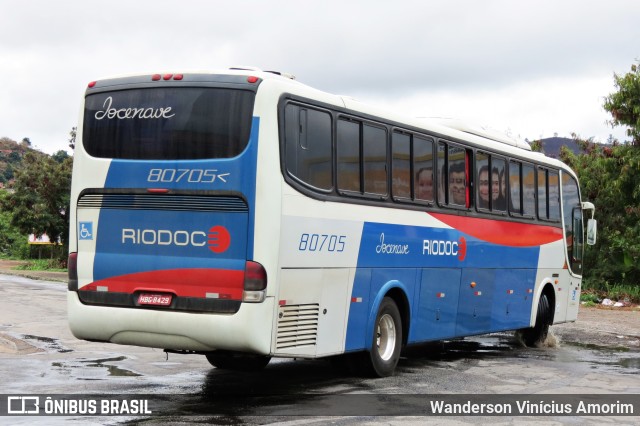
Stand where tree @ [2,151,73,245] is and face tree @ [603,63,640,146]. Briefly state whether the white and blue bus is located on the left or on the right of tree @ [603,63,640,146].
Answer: right

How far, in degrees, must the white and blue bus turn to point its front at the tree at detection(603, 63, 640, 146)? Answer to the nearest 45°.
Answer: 0° — it already faces it

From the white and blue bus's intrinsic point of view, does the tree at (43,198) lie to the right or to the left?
on its left

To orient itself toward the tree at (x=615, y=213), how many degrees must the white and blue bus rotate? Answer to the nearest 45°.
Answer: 0° — it already faces it

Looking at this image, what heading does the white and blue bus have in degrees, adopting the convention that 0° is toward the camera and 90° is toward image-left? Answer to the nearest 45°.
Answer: approximately 225°
